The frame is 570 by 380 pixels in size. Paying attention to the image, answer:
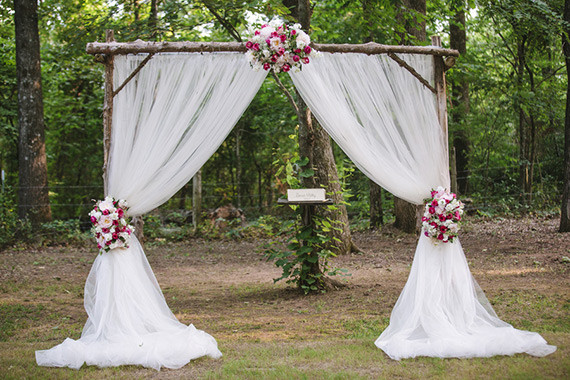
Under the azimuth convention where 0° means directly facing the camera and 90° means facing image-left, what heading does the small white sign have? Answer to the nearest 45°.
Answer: approximately 0°

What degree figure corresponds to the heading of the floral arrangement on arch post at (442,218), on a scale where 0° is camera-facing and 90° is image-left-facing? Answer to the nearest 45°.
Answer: approximately 0°

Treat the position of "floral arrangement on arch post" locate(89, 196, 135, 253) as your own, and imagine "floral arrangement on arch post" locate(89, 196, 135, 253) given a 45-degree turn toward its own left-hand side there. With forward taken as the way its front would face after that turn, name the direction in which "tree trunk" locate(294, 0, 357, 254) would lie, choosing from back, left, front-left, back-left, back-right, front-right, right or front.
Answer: left
